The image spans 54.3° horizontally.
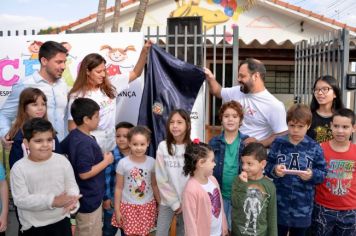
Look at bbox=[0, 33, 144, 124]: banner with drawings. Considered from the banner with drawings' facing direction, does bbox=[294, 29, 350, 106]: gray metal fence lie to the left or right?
on its left

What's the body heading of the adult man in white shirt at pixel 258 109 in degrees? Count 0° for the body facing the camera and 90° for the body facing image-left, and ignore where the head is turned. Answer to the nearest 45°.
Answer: approximately 45°

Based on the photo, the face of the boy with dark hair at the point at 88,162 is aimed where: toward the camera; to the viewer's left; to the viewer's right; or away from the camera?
to the viewer's right

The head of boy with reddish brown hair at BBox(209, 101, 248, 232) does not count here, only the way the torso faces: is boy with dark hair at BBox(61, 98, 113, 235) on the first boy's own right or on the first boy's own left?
on the first boy's own right

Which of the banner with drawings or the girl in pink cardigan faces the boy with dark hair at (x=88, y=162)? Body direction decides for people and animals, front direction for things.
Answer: the banner with drawings

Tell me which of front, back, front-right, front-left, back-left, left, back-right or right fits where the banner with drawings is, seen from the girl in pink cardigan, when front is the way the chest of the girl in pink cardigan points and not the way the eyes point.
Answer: back

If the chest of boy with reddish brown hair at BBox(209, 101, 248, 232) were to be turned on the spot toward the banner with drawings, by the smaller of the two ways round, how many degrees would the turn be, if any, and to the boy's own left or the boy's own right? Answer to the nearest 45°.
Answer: approximately 135° to the boy's own right
